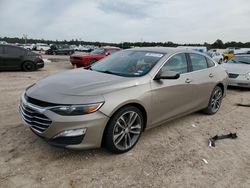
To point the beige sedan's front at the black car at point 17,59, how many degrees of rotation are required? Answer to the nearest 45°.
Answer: approximately 90° to its right

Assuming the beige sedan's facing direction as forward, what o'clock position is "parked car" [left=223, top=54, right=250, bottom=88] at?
The parked car is roughly at 6 o'clock from the beige sedan.
